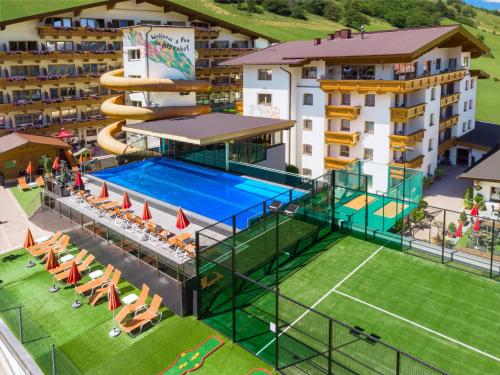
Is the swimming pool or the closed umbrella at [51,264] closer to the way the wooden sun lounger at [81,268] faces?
the closed umbrella

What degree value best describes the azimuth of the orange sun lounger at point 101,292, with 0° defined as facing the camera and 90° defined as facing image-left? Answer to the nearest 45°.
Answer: approximately 45°

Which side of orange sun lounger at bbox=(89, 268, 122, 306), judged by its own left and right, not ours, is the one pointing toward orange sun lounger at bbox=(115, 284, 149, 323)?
left

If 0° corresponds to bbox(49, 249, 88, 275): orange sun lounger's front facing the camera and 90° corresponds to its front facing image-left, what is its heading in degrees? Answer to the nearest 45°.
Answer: approximately 45°

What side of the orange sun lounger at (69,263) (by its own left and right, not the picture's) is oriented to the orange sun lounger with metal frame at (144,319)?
left

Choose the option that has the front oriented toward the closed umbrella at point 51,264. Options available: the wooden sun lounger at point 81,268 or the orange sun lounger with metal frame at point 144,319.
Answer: the wooden sun lounger at point 81,268

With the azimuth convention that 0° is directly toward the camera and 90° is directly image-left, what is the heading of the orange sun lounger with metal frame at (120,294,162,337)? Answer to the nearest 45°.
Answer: approximately 45°

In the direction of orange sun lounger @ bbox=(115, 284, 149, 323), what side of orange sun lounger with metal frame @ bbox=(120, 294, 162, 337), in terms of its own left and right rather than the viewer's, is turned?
right

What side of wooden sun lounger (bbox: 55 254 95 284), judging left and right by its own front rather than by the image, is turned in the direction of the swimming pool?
back
